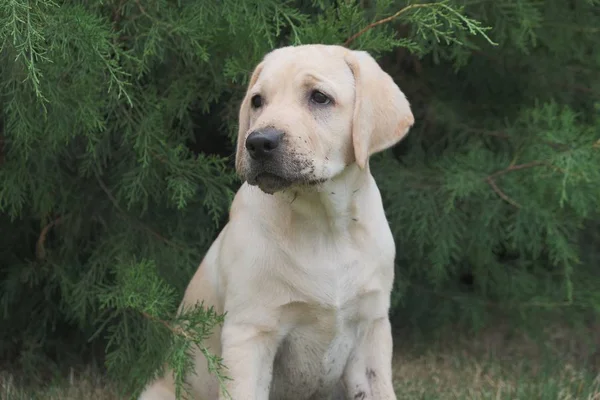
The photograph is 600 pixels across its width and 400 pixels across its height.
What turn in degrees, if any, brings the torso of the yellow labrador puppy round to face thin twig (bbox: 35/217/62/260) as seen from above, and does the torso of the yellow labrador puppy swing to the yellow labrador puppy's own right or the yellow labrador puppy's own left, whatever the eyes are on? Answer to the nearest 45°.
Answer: approximately 180°

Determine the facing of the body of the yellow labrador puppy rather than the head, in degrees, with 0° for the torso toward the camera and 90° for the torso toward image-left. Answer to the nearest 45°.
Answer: approximately 315°

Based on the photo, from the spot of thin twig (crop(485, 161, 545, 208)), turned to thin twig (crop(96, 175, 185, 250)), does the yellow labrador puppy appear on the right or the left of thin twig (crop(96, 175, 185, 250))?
left

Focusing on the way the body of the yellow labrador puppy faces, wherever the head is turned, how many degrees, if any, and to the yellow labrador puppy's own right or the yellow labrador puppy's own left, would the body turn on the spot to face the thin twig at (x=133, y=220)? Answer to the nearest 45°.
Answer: approximately 180°

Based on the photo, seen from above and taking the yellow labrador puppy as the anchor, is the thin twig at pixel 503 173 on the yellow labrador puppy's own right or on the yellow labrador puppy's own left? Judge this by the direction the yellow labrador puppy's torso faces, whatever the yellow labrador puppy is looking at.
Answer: on the yellow labrador puppy's own left

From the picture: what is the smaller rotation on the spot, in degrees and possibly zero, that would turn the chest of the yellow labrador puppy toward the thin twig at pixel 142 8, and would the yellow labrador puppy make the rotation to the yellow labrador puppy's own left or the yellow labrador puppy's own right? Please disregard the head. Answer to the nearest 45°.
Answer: approximately 180°
